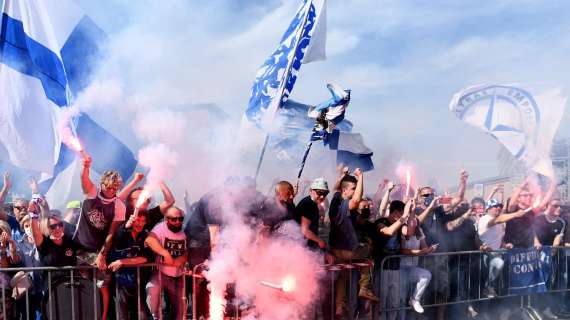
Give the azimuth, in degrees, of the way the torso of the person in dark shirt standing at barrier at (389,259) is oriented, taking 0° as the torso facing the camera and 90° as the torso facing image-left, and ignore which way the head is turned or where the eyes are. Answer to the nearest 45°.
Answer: approximately 315°

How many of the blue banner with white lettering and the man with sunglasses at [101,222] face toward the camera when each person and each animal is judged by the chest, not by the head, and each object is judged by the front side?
2

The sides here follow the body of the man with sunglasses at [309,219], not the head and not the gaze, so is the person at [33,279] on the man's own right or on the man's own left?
on the man's own right

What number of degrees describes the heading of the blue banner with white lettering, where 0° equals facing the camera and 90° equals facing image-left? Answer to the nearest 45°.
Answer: approximately 0°

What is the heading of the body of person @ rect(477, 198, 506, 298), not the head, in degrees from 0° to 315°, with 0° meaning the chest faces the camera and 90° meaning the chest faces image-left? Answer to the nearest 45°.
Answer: approximately 315°

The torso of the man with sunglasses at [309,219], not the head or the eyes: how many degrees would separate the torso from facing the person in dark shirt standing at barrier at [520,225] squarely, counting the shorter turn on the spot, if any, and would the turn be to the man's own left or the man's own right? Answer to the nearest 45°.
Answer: approximately 90° to the man's own left

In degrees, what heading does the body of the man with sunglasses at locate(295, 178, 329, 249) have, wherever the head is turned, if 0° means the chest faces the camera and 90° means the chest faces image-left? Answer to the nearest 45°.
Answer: approximately 315°

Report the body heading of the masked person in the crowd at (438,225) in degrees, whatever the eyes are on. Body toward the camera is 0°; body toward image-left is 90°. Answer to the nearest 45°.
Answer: approximately 45°
